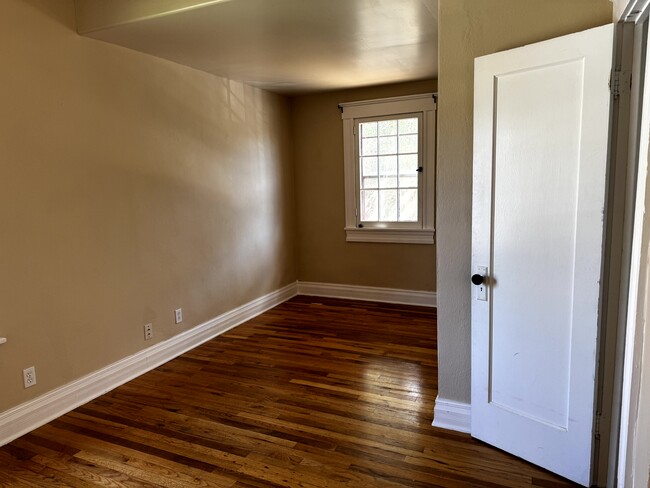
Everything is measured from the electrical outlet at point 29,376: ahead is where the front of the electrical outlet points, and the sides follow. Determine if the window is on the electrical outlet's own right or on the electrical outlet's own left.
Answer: on the electrical outlet's own left

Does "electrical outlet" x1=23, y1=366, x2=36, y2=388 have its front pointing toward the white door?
yes

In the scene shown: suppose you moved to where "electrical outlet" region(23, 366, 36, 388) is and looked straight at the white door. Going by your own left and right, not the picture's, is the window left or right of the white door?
left

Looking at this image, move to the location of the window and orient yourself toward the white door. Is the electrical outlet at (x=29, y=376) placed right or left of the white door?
right

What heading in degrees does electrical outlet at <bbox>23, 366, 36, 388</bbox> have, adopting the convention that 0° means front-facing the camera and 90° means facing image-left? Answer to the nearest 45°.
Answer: approximately 315°

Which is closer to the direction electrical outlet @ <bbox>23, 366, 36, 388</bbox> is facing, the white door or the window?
the white door
